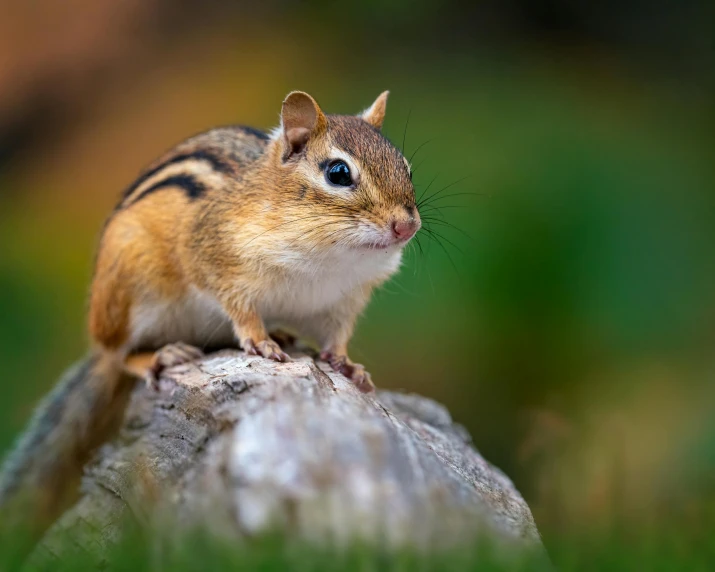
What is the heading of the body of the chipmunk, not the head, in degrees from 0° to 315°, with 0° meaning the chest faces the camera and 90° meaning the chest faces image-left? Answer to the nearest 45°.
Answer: approximately 315°
